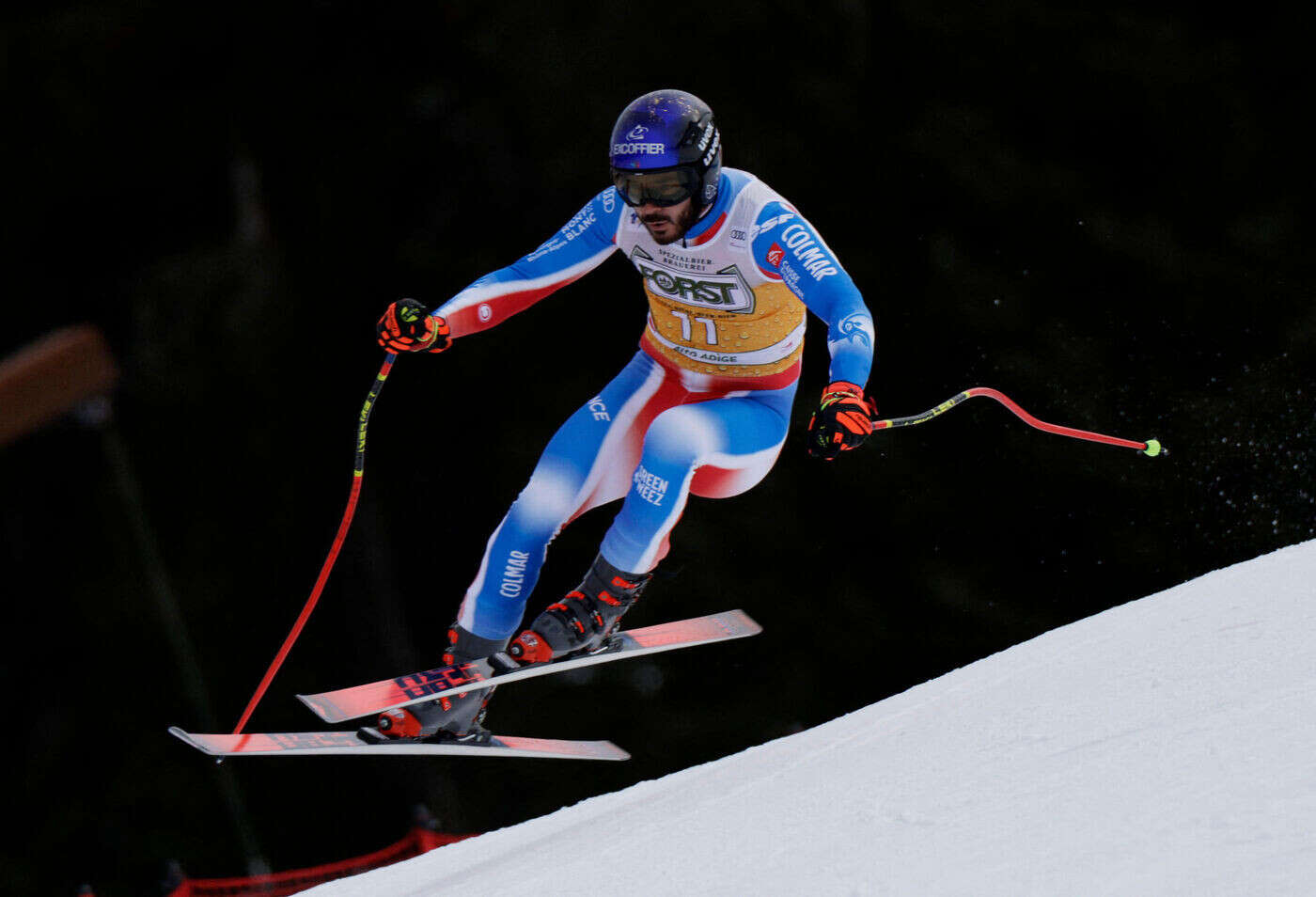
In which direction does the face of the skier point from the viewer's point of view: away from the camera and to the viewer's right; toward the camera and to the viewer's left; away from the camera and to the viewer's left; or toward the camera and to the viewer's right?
toward the camera and to the viewer's left

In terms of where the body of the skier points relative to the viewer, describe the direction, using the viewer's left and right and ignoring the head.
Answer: facing the viewer and to the left of the viewer

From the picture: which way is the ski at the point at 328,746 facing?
to the viewer's left
